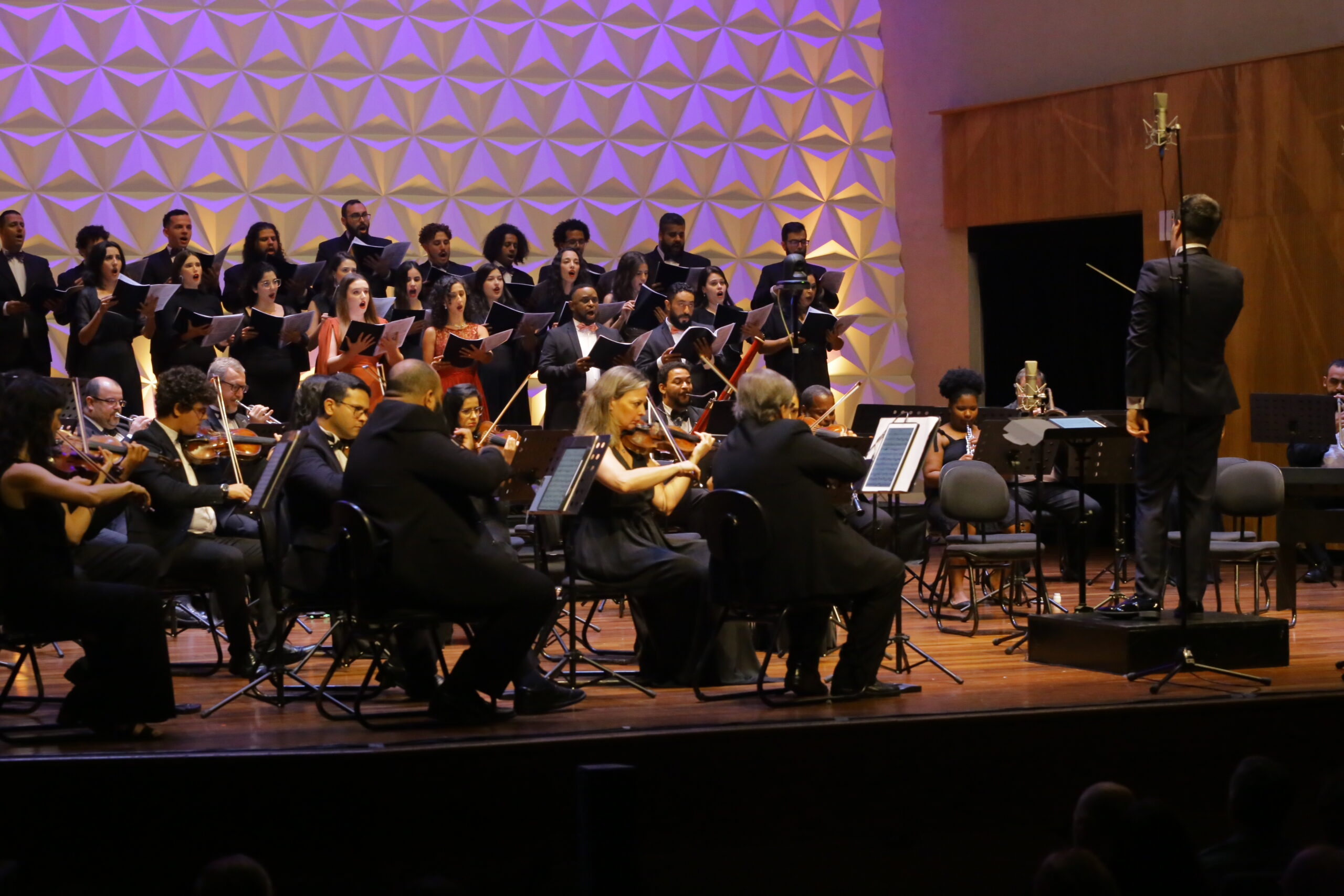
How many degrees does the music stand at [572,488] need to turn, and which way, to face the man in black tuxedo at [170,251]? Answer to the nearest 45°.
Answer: approximately 90° to its right

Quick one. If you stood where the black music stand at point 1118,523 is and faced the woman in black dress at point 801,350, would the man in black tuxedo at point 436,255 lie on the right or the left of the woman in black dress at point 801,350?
left

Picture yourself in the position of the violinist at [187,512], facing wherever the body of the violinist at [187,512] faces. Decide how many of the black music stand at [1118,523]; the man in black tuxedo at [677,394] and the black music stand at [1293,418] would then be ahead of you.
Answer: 3

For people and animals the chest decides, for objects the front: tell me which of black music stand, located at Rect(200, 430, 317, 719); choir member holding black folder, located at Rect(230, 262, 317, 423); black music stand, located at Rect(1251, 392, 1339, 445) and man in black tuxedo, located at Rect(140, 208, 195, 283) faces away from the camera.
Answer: black music stand, located at Rect(1251, 392, 1339, 445)

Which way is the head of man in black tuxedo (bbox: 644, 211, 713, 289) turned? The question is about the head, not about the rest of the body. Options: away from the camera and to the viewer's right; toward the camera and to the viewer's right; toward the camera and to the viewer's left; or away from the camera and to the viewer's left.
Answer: toward the camera and to the viewer's right

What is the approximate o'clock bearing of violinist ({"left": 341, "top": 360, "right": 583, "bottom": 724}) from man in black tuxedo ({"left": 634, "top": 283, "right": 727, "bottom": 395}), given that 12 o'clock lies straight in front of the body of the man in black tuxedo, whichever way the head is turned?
The violinist is roughly at 2 o'clock from the man in black tuxedo.

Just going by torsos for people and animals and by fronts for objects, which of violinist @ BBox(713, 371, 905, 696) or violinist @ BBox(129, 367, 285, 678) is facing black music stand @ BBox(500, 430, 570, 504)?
violinist @ BBox(129, 367, 285, 678)

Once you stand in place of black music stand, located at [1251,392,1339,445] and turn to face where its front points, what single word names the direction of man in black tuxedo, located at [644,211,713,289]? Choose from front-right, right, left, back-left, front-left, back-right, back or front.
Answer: left

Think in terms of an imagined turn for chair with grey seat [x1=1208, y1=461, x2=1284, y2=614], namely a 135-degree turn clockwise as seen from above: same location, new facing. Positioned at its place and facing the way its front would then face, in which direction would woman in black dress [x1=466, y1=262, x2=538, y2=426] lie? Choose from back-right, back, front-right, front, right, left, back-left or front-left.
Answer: front-left

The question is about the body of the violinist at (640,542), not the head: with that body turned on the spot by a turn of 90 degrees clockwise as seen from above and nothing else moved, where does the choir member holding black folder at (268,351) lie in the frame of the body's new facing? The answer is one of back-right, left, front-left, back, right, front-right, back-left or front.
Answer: back-right

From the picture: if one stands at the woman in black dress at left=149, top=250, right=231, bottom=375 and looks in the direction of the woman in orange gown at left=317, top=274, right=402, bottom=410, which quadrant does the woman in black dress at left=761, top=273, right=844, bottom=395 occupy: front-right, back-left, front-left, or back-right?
front-left

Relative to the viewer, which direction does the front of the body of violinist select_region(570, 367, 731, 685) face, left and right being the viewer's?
facing to the right of the viewer

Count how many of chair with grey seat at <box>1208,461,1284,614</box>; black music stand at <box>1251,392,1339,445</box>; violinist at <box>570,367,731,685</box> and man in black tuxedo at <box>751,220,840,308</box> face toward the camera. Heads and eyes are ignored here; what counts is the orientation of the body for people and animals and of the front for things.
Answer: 2

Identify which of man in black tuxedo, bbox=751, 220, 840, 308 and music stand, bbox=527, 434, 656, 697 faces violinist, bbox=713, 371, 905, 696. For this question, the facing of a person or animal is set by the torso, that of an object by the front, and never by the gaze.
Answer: the man in black tuxedo

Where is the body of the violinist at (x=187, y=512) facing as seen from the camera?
to the viewer's right

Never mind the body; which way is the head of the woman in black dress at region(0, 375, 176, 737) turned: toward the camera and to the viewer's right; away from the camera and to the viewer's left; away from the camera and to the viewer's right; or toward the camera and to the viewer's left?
away from the camera and to the viewer's right
